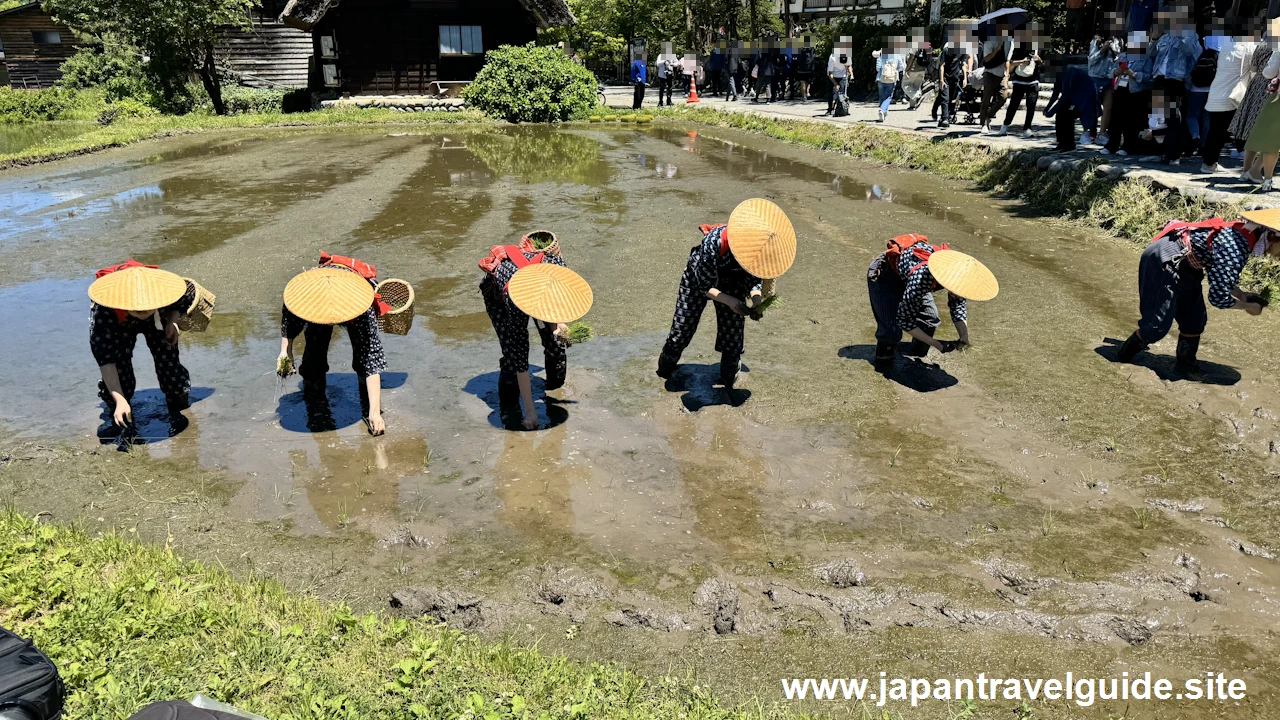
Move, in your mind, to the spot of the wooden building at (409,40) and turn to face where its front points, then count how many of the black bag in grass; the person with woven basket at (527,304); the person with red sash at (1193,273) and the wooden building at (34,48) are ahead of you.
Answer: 3

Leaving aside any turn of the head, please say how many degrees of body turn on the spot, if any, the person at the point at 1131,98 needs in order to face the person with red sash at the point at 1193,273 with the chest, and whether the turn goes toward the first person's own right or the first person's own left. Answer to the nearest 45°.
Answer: approximately 45° to the first person's own left

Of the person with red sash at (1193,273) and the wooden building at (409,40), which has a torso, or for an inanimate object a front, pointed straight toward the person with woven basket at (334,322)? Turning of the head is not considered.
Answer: the wooden building

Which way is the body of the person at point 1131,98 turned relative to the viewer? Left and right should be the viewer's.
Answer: facing the viewer and to the left of the viewer

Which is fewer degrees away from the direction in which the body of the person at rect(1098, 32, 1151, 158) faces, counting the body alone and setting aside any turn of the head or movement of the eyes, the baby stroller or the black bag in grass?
the black bag in grass

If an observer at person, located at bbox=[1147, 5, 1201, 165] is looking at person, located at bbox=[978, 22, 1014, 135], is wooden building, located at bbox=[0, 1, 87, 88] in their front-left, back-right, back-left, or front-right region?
front-left

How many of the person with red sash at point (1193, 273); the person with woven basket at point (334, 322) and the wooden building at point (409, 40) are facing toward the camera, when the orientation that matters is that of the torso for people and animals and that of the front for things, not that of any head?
2

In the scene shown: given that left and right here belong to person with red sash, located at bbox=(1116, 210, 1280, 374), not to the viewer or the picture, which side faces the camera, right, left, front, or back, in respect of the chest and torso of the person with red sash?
right

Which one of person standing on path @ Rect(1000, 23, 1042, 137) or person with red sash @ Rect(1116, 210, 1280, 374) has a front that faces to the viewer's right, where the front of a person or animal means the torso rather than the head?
the person with red sash

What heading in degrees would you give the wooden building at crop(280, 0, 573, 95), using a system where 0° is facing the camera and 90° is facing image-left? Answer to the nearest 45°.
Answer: approximately 0°

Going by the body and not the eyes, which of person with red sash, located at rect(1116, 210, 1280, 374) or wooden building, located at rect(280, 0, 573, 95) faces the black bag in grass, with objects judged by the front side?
the wooden building

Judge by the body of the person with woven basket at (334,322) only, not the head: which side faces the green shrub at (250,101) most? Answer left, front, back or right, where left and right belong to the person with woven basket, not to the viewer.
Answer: back

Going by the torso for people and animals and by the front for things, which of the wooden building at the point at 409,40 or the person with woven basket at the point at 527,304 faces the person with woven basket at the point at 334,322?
the wooden building

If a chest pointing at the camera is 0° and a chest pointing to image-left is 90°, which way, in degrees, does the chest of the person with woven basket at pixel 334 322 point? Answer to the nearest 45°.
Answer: approximately 0°

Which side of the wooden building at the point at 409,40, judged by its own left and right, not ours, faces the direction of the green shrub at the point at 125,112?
right

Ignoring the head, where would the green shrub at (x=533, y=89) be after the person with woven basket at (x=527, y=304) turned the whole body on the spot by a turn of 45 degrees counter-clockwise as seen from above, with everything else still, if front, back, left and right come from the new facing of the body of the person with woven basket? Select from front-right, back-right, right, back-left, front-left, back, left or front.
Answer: left

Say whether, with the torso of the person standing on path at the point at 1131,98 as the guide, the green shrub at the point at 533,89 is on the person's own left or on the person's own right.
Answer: on the person's own right

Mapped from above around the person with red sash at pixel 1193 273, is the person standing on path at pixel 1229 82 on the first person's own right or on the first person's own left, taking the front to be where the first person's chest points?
on the first person's own left

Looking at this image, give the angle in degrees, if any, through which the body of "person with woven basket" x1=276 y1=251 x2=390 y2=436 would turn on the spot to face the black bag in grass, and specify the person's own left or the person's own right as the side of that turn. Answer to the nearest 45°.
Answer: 0° — they already face it

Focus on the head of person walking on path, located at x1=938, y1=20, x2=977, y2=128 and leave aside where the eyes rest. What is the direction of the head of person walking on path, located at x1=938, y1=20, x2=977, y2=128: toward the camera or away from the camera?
toward the camera

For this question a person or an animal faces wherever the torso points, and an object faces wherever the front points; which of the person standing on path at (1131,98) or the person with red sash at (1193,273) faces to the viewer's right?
the person with red sash
